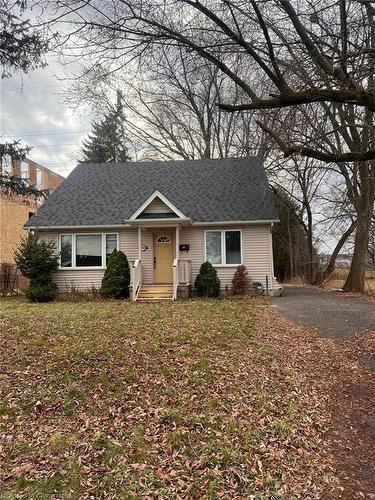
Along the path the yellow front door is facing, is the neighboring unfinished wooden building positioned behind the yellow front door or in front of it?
behind

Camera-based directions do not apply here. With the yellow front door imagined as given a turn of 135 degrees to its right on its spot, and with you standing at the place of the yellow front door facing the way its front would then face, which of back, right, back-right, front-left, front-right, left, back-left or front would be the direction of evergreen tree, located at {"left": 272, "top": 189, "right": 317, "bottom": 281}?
right

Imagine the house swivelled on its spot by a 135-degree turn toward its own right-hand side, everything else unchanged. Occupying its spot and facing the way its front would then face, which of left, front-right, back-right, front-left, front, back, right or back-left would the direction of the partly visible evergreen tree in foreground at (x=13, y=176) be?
left

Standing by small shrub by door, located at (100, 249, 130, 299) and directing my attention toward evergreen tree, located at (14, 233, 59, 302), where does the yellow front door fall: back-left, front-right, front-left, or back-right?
back-right

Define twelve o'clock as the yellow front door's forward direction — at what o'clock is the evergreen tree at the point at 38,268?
The evergreen tree is roughly at 3 o'clock from the yellow front door.

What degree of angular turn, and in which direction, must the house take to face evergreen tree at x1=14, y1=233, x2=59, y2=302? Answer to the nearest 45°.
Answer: approximately 90° to its right

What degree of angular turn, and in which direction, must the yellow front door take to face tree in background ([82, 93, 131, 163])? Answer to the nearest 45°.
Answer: approximately 180°

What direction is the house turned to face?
toward the camera

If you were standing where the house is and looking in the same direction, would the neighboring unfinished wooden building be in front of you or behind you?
behind

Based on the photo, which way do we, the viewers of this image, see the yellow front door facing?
facing the viewer

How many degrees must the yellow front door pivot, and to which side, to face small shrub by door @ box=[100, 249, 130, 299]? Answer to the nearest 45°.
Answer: approximately 45° to its right
